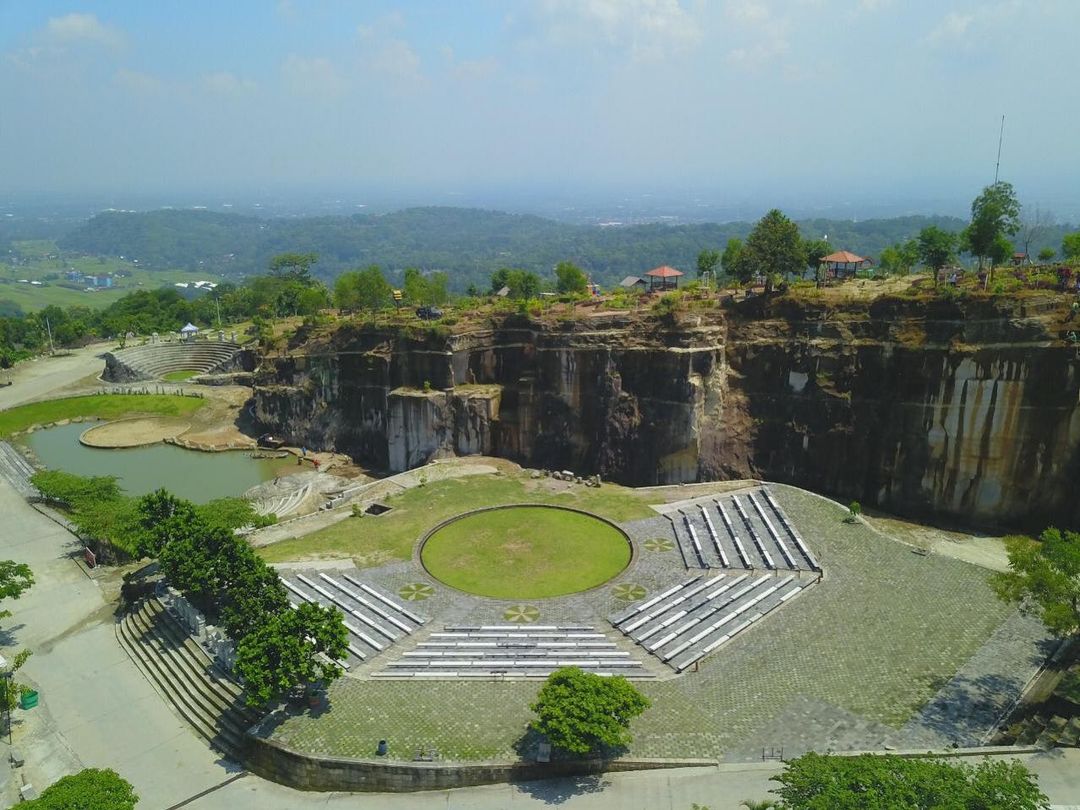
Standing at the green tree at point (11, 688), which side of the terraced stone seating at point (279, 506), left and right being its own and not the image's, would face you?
left

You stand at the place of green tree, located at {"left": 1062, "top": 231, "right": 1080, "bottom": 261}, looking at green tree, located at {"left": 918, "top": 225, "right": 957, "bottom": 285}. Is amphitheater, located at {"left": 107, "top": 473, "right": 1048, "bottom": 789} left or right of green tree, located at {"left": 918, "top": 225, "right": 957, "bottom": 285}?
left

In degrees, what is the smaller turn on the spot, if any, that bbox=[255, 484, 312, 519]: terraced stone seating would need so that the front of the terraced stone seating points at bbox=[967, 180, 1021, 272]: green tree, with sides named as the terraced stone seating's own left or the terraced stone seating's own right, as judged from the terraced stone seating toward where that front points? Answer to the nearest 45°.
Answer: approximately 135° to the terraced stone seating's own right

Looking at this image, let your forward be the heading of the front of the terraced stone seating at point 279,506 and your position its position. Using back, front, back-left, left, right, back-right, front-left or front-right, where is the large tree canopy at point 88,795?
back-left

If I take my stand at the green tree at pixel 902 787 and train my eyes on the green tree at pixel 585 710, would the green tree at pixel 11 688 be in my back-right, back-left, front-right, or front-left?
front-left

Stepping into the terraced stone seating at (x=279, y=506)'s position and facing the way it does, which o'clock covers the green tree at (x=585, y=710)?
The green tree is roughly at 7 o'clock from the terraced stone seating.

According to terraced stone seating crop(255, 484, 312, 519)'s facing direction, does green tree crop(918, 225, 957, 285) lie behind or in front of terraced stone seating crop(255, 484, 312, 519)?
behind

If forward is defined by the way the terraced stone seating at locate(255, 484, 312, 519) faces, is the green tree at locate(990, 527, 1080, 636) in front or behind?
behind

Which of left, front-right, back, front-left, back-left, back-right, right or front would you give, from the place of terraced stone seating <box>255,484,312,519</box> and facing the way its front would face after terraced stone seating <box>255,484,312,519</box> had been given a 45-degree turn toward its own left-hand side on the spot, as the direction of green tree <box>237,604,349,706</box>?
left

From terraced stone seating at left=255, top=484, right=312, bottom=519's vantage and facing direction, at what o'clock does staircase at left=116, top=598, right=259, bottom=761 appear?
The staircase is roughly at 8 o'clock from the terraced stone seating.

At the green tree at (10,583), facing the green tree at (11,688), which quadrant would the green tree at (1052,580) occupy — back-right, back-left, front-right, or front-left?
front-left

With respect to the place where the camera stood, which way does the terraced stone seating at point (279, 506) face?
facing away from the viewer and to the left of the viewer

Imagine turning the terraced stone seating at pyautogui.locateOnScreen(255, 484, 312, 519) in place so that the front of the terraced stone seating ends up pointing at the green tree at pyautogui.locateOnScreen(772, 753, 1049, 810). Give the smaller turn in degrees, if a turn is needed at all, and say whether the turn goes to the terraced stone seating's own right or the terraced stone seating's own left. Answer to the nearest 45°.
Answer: approximately 135° to the terraced stone seating's own left
